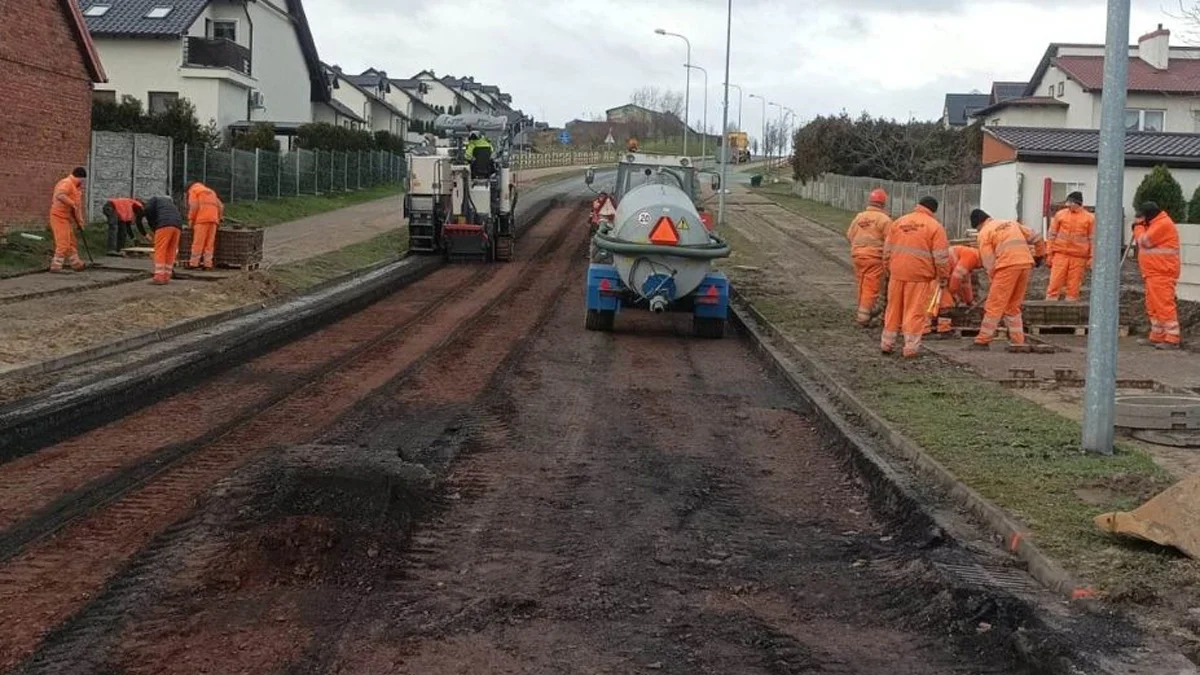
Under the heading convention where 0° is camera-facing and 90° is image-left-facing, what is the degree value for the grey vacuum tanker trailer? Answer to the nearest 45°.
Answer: approximately 180°

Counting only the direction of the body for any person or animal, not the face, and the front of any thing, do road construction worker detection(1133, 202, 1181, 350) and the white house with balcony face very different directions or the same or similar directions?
very different directions

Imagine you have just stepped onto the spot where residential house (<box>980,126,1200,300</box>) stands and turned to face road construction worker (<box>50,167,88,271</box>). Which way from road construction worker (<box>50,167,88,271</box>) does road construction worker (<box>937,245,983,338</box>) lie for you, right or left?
left

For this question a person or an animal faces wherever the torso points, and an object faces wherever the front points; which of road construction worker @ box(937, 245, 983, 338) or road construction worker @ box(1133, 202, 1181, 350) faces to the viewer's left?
road construction worker @ box(1133, 202, 1181, 350)

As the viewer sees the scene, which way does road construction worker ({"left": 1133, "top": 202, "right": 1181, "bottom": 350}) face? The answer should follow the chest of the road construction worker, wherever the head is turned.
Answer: to the viewer's left

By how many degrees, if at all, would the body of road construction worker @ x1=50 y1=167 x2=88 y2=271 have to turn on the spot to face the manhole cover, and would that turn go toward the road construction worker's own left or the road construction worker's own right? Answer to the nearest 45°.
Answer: approximately 45° to the road construction worker's own right

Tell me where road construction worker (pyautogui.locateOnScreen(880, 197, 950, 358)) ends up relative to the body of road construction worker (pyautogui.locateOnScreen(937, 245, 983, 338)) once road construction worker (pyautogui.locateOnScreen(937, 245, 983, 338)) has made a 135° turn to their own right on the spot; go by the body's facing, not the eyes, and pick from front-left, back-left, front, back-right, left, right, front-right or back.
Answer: front-left

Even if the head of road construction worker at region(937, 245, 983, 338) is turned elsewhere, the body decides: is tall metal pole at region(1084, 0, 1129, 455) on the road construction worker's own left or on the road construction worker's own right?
on the road construction worker's own right

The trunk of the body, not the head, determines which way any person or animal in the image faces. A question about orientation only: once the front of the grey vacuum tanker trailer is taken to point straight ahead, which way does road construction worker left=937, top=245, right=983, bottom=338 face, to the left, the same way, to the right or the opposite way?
to the right

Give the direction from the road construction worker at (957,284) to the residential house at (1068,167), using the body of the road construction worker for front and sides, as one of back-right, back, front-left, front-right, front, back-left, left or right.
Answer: left

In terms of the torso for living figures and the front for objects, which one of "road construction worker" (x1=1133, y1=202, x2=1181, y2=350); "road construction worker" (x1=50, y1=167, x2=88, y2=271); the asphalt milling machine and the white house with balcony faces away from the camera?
the asphalt milling machine

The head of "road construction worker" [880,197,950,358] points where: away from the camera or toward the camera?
away from the camera

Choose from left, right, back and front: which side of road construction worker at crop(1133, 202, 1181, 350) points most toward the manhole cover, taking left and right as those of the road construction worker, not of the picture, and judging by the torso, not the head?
left
